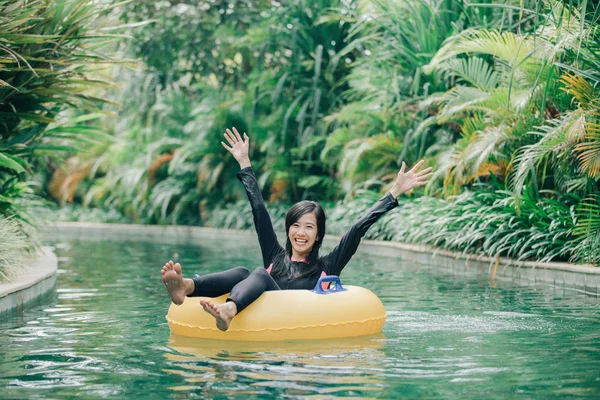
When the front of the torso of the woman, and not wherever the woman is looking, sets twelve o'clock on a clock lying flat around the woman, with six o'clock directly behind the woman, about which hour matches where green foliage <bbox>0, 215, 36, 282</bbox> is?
The green foliage is roughly at 3 o'clock from the woman.

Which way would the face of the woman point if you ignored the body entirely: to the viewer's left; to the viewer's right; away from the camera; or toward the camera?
toward the camera

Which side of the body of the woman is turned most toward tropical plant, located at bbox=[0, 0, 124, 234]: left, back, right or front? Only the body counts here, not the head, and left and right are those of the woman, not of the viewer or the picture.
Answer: right

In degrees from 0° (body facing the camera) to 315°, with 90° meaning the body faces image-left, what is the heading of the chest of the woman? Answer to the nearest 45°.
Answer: approximately 45°
